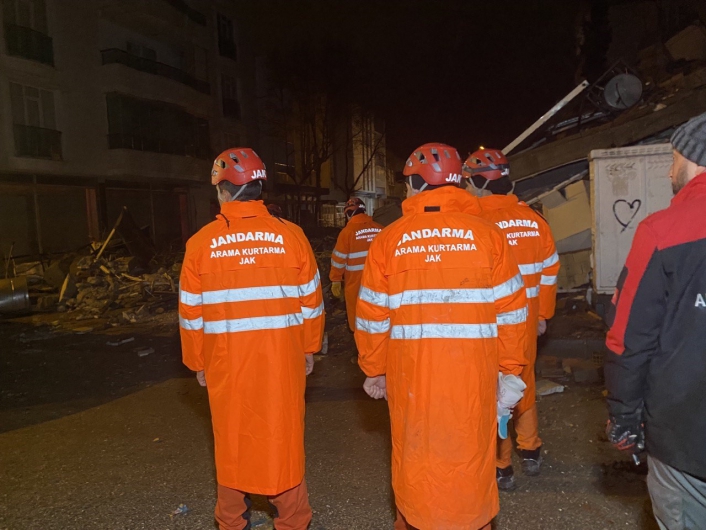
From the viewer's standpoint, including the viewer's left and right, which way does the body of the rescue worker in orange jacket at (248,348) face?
facing away from the viewer

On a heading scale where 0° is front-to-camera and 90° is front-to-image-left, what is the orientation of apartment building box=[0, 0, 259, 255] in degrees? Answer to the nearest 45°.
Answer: approximately 315°

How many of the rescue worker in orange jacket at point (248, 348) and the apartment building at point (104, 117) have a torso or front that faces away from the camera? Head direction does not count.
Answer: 1

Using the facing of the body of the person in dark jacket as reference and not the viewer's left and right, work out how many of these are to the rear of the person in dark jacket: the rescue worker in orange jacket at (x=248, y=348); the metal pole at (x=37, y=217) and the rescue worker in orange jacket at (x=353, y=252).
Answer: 0

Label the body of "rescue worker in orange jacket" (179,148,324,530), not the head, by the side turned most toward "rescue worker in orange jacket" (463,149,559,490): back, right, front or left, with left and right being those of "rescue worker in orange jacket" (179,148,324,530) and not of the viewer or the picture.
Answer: right

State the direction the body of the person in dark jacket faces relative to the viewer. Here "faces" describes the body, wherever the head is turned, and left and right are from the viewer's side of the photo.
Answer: facing away from the viewer and to the left of the viewer

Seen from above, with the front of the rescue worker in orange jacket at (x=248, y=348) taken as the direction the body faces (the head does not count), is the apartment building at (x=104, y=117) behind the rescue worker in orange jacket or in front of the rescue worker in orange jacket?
in front

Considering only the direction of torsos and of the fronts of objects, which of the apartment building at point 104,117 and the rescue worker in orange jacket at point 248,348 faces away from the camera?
the rescue worker in orange jacket

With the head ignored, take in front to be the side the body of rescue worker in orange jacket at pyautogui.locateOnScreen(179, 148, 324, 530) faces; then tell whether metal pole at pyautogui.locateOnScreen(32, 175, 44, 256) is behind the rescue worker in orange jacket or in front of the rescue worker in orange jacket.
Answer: in front

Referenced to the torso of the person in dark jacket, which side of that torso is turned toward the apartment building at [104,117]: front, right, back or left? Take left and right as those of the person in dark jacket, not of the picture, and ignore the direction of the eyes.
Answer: front

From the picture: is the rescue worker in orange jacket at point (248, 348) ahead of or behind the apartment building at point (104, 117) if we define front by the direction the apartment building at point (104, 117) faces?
ahead
